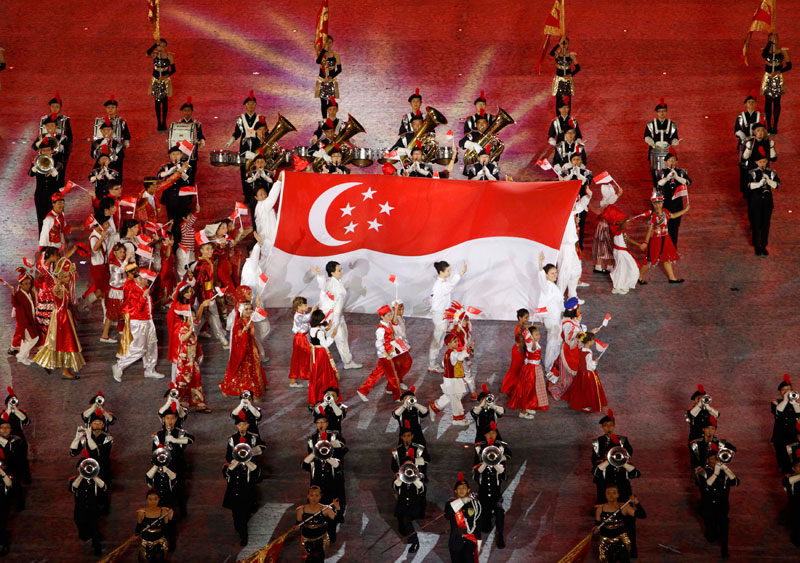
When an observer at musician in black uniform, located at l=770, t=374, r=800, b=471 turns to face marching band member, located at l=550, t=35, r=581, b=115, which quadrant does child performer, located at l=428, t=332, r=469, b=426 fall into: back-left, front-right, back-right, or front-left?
front-left

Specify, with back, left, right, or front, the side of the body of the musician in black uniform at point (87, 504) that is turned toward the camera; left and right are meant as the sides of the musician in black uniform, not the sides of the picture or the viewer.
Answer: front

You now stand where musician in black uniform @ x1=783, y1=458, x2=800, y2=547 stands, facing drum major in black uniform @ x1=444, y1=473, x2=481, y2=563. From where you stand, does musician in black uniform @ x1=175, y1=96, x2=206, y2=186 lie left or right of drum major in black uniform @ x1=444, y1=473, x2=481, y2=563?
right

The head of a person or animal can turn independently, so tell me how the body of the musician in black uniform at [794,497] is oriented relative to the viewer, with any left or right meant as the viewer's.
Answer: facing the viewer

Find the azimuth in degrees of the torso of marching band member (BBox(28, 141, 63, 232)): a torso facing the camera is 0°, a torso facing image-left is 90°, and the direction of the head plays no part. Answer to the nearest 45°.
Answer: approximately 0°

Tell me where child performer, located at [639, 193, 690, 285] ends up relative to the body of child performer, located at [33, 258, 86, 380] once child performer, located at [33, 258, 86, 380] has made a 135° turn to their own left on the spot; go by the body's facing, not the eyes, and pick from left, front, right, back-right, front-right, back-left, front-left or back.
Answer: right

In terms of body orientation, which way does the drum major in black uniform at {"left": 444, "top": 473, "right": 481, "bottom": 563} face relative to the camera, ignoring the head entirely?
toward the camera

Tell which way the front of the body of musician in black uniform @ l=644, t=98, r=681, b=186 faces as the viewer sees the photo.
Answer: toward the camera

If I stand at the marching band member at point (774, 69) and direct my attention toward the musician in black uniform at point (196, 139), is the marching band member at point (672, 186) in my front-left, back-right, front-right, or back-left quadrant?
front-left
